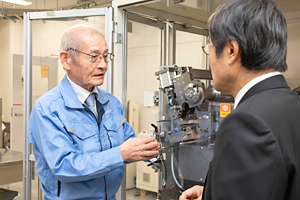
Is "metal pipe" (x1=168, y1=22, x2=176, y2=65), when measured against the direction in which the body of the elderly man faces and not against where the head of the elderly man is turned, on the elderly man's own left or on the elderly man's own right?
on the elderly man's own left

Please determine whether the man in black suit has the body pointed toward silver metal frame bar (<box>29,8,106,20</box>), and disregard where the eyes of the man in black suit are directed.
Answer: yes

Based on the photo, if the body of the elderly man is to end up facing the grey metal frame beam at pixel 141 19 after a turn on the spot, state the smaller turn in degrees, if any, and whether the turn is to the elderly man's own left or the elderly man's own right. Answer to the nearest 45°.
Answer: approximately 90° to the elderly man's own left

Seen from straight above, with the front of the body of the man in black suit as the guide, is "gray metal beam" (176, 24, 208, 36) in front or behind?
in front

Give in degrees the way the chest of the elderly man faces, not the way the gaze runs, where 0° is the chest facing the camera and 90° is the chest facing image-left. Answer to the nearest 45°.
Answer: approximately 315°

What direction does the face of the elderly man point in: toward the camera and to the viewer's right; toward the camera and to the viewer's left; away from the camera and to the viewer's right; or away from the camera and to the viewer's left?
toward the camera and to the viewer's right

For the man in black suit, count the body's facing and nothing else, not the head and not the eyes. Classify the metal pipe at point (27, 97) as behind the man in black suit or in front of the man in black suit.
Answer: in front

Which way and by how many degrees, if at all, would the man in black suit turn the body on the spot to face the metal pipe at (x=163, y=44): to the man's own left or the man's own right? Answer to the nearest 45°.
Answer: approximately 45° to the man's own right

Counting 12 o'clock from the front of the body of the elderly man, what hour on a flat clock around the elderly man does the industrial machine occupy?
The industrial machine is roughly at 10 o'clock from the elderly man.

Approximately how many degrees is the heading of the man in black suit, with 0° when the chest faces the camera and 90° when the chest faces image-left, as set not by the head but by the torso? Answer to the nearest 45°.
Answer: approximately 135°

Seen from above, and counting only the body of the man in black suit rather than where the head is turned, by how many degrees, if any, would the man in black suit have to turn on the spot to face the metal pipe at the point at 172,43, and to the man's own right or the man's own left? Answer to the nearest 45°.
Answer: approximately 45° to the man's own right

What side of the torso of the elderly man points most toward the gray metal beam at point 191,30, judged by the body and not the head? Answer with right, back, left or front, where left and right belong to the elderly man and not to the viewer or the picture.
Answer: left
